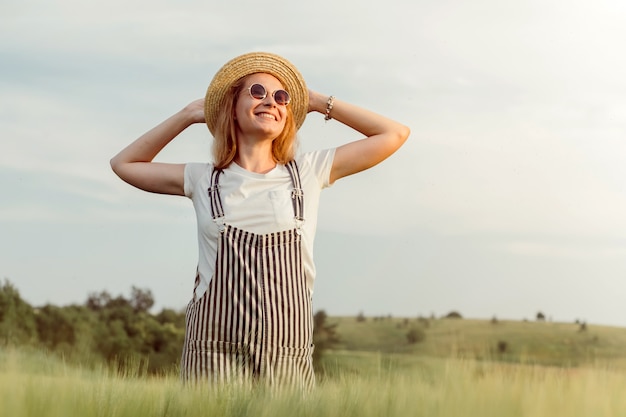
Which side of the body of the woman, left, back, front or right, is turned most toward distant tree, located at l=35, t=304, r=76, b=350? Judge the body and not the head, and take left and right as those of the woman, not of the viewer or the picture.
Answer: back

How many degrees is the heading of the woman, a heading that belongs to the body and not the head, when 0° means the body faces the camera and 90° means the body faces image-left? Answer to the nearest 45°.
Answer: approximately 0°
